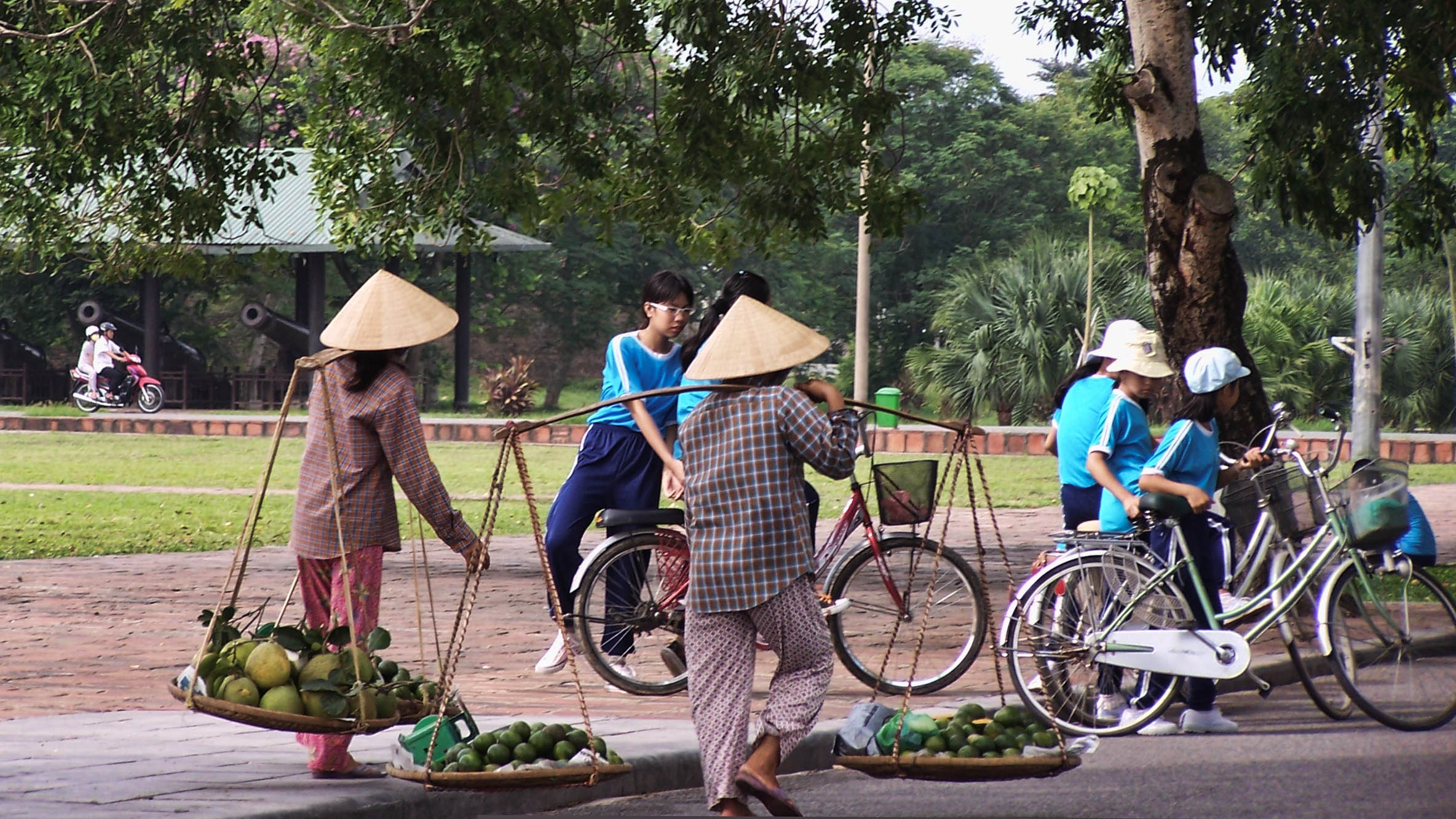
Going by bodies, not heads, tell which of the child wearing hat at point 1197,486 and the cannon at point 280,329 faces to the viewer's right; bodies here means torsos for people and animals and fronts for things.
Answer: the child wearing hat

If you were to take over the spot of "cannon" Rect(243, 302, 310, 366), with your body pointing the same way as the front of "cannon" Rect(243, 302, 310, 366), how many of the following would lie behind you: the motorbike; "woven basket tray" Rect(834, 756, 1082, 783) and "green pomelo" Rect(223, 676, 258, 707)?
0

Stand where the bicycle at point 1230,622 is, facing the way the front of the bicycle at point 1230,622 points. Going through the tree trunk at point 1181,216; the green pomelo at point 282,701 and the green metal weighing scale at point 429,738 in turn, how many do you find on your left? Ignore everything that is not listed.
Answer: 1

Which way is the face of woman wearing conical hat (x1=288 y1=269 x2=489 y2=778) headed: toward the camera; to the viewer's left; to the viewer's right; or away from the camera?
away from the camera

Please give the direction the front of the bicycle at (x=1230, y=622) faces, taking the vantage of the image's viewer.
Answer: facing to the right of the viewer

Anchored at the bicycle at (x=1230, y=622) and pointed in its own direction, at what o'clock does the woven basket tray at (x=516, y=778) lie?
The woven basket tray is roughly at 4 o'clock from the bicycle.

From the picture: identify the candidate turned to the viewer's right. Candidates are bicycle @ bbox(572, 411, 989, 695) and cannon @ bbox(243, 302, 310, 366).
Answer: the bicycle

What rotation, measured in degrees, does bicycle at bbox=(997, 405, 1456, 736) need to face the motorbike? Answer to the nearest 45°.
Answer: approximately 135° to its left

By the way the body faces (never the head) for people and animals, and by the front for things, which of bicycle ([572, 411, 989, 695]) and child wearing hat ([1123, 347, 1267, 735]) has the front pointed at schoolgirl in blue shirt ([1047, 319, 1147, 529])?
the bicycle

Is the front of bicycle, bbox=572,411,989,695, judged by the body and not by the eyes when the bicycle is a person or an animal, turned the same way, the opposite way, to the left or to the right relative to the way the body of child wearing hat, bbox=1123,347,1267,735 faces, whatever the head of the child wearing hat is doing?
the same way

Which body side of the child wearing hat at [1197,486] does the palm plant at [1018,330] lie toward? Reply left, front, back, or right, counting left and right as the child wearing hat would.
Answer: left

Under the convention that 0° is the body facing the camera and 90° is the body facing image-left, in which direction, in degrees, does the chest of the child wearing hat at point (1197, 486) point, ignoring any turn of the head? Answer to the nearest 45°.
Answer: approximately 270°

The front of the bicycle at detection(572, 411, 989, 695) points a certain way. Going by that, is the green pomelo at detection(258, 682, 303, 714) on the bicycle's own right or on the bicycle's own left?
on the bicycle's own right

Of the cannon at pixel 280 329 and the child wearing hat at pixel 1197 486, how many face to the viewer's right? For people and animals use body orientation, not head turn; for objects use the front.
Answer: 1

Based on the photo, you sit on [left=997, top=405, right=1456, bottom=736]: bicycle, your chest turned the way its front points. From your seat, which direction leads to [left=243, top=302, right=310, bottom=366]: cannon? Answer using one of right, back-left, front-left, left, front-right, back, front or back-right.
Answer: back-left
